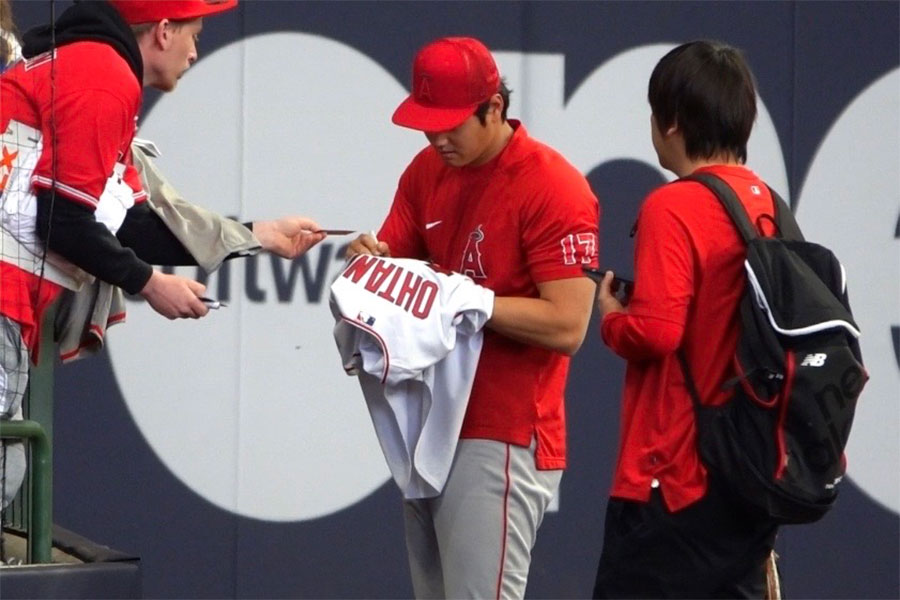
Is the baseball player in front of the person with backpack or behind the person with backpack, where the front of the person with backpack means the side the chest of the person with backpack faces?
in front

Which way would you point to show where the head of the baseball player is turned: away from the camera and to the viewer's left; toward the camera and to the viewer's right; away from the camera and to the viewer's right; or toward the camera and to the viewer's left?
toward the camera and to the viewer's left

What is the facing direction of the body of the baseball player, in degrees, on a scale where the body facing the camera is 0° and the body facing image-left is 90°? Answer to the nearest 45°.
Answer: approximately 45°

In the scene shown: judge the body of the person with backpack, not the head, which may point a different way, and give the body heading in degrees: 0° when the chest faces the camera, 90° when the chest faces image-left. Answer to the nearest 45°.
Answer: approximately 135°

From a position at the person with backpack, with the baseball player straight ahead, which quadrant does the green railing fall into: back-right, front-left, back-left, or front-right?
front-left

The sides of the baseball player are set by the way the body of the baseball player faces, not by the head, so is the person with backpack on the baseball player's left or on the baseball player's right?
on the baseball player's left

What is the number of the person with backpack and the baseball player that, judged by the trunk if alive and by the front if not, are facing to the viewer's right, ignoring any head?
0

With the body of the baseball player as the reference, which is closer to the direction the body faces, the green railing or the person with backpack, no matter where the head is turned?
the green railing

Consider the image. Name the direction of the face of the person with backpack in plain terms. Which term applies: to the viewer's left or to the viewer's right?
to the viewer's left

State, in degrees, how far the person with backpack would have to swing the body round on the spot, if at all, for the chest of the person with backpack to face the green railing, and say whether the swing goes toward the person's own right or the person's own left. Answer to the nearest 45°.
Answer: approximately 45° to the person's own left
